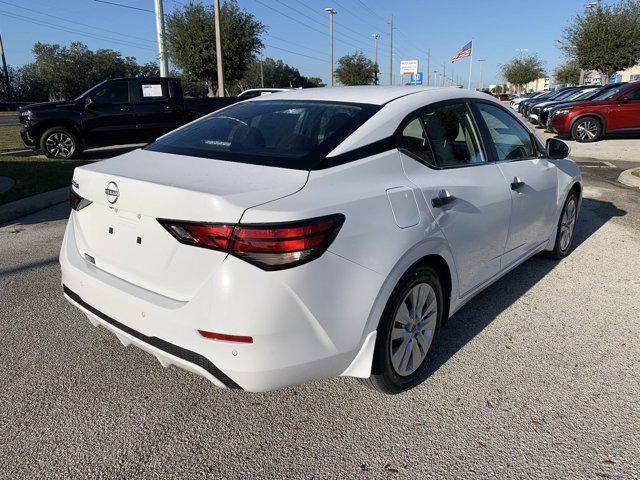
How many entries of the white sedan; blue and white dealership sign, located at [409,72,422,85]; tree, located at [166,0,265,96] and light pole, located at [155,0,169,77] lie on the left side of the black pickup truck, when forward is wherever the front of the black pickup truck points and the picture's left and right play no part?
1

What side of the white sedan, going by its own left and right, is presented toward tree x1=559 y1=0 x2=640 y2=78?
front

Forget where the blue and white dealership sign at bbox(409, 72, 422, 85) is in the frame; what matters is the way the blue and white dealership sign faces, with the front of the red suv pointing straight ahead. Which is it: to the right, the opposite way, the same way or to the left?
to the left

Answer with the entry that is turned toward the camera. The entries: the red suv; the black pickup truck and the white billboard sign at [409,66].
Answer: the white billboard sign

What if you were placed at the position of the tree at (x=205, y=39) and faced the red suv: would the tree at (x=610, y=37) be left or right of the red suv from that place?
left

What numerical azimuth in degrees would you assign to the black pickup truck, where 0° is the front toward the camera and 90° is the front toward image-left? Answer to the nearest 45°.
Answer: approximately 90°

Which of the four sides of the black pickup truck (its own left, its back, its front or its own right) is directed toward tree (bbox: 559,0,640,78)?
back

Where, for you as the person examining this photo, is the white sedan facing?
facing away from the viewer and to the right of the viewer

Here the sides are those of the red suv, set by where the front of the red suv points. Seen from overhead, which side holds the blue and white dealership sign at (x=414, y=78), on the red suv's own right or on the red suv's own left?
on the red suv's own right

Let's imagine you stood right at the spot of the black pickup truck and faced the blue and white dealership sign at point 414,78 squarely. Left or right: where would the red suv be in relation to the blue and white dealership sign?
right

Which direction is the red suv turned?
to the viewer's left

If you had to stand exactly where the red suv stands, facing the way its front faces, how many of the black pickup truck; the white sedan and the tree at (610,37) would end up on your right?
1

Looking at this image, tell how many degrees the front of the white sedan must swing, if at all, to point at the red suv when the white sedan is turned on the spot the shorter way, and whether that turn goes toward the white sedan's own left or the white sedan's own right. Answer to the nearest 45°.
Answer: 0° — it already faces it

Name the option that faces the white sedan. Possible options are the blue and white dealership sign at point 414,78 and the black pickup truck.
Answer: the blue and white dealership sign
